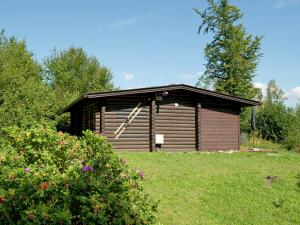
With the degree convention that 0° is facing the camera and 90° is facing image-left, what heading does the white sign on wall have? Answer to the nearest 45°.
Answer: approximately 0°

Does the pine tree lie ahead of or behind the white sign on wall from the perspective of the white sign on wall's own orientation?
behind

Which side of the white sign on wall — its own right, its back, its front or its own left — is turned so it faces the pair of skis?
right

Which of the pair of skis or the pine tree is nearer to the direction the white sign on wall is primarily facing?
the pair of skis
